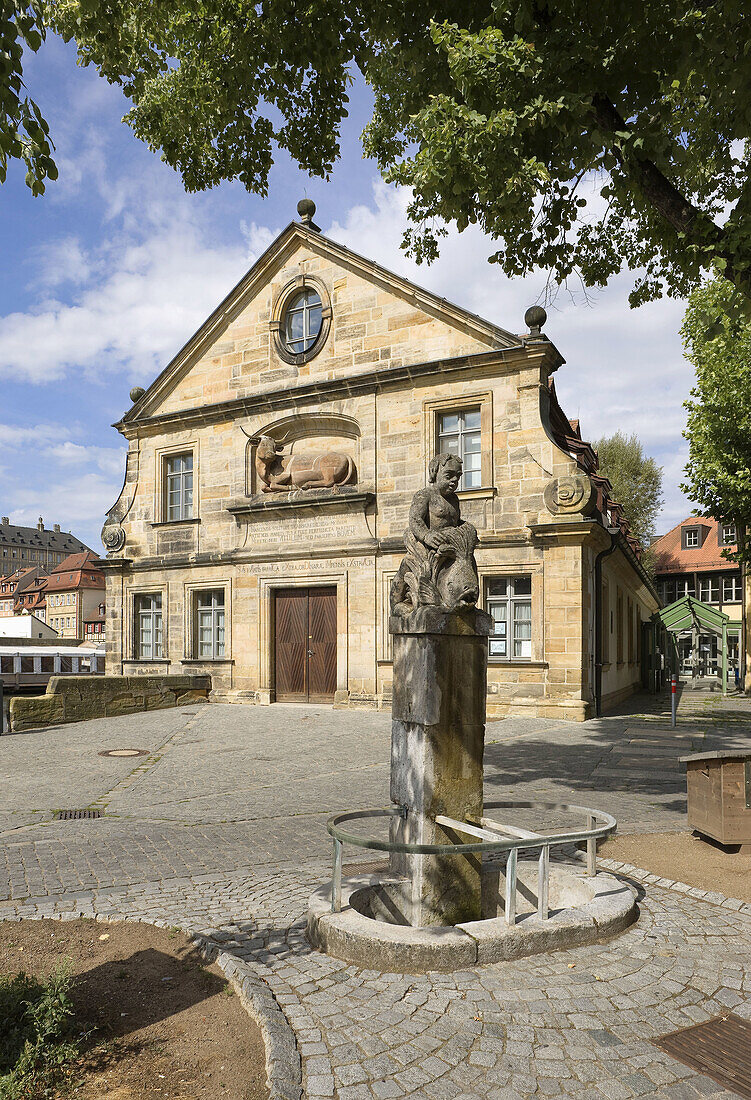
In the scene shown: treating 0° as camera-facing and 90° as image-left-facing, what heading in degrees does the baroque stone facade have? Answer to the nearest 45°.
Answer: approximately 45°

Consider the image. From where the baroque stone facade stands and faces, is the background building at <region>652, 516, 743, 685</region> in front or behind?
behind

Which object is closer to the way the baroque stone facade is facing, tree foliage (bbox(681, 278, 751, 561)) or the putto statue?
the putto statue

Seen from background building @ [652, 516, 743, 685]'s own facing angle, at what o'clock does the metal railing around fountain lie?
The metal railing around fountain is roughly at 12 o'clock from the background building.

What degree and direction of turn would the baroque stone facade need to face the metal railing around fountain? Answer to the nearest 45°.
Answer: approximately 45° to its left

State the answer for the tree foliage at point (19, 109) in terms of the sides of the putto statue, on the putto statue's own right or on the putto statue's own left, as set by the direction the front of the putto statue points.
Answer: on the putto statue's own right

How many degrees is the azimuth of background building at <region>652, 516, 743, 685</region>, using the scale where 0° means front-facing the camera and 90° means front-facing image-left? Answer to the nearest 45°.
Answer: approximately 0°

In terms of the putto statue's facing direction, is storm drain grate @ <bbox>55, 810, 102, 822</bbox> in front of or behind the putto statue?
behind
